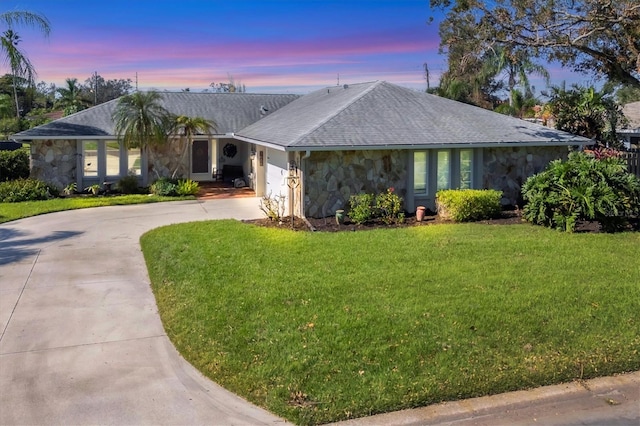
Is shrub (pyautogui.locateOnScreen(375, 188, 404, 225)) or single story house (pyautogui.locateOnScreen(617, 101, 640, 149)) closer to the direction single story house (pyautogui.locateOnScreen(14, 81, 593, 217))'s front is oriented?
the shrub

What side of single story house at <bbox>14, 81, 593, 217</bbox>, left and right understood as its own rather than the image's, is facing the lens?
front

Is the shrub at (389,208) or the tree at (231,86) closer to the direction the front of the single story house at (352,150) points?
the shrub

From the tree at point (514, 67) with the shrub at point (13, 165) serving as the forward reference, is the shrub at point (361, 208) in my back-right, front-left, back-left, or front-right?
front-left

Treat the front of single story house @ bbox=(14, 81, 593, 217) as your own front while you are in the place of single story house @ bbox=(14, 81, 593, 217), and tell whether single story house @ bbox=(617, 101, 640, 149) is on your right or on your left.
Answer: on your left

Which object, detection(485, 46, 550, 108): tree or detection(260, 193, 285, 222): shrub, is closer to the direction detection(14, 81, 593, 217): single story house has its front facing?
the shrub

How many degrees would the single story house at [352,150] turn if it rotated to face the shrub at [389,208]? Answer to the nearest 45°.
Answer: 0° — it already faces it

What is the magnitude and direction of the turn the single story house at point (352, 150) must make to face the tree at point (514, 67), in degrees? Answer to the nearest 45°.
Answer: approximately 135° to its left

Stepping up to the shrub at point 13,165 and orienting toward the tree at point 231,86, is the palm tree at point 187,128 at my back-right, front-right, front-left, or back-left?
front-right

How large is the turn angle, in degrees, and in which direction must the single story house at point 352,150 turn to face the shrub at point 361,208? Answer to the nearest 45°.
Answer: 0° — it already faces it

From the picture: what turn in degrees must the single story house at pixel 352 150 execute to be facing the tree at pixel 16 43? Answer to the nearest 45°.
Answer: approximately 90° to its right

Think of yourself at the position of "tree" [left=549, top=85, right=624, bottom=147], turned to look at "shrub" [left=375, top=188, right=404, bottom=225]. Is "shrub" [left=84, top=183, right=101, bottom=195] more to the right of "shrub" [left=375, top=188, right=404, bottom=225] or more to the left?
right

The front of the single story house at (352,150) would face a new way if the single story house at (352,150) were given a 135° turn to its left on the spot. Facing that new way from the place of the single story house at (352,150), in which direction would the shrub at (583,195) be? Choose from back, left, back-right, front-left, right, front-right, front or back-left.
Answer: right

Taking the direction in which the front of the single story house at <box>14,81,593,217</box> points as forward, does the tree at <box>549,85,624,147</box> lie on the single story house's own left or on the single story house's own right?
on the single story house's own left

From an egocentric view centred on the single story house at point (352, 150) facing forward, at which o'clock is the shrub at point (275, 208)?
The shrub is roughly at 2 o'clock from the single story house.
